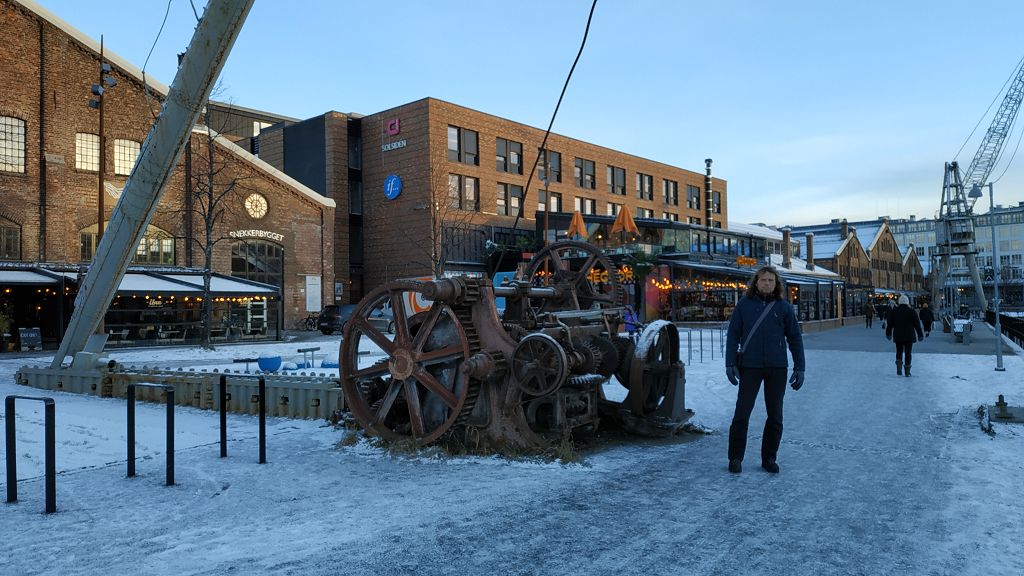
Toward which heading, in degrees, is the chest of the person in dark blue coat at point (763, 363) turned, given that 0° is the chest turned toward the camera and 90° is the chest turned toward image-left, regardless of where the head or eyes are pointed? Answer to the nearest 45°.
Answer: approximately 0°

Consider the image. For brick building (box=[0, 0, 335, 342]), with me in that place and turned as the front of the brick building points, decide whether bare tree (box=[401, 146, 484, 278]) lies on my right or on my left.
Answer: on my left

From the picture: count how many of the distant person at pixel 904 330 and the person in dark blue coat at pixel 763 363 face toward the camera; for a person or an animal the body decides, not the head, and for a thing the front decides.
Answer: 1

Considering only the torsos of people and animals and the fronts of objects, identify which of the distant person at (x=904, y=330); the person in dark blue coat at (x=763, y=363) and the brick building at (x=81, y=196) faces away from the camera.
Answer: the distant person

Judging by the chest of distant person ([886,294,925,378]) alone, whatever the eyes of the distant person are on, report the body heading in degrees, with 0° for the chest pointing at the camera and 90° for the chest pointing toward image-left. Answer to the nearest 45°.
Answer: approximately 180°

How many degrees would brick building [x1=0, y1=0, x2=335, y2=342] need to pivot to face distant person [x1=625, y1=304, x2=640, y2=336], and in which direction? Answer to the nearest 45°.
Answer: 0° — it already faces them
